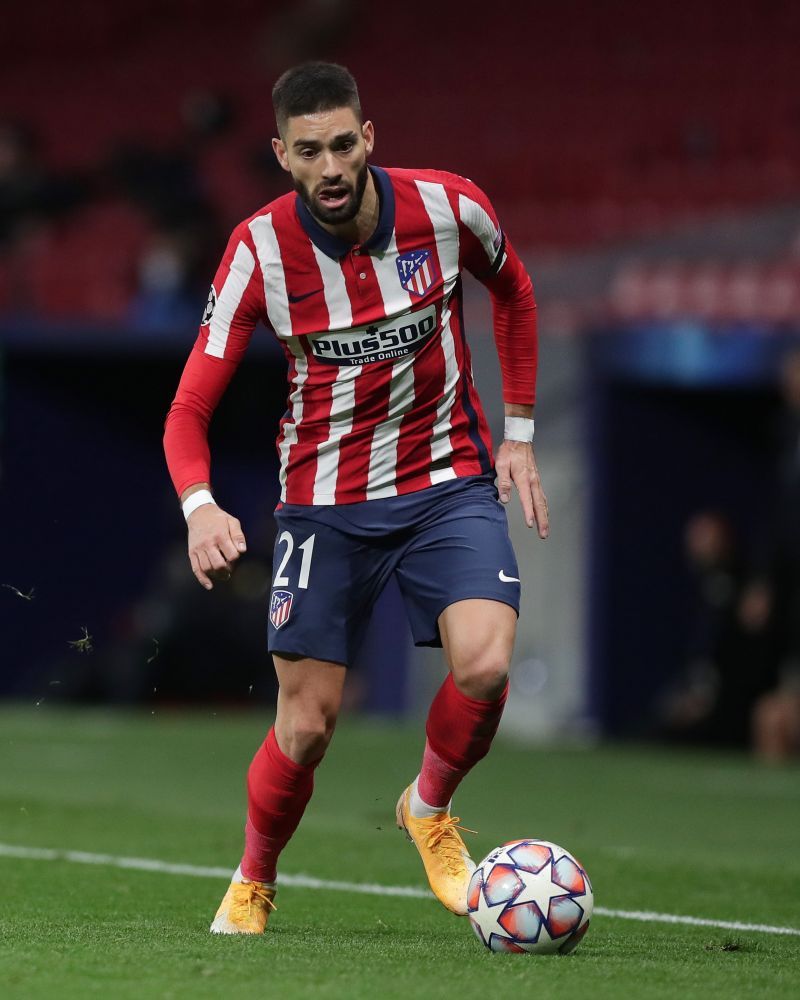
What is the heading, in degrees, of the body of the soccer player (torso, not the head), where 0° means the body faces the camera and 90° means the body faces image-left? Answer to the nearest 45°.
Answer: approximately 0°

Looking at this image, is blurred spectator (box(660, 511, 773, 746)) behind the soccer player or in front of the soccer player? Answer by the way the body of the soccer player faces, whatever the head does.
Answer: behind

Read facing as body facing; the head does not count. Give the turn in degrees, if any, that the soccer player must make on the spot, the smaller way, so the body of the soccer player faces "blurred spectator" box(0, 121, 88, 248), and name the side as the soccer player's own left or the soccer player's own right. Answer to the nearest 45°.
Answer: approximately 180°

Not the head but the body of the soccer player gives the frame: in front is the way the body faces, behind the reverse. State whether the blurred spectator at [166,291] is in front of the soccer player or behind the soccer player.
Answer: behind

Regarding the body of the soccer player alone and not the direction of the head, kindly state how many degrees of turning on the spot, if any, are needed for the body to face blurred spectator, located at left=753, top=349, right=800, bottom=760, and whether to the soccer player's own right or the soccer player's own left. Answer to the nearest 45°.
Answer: approximately 135° to the soccer player's own left
